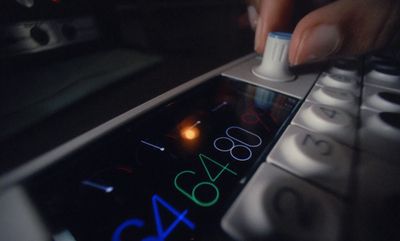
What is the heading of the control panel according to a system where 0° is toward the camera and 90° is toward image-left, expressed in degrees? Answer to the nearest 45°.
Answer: approximately 315°
